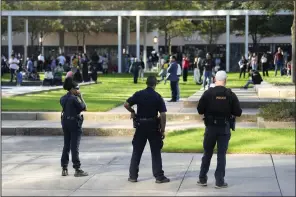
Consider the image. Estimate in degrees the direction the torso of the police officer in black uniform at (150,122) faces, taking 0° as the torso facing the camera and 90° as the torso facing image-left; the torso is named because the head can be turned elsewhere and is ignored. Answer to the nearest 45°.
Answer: approximately 180°

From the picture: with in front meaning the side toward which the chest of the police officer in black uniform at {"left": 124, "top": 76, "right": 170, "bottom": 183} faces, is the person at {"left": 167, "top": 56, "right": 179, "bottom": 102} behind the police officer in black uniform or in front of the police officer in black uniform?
in front

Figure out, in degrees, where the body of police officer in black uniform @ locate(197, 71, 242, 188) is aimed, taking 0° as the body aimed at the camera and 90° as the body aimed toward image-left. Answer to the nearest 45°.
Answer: approximately 180°

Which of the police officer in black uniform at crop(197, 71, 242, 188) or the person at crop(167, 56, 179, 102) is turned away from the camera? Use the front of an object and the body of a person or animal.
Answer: the police officer in black uniform

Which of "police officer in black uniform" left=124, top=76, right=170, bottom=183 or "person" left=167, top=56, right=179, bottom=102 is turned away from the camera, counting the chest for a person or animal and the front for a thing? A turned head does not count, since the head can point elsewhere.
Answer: the police officer in black uniform

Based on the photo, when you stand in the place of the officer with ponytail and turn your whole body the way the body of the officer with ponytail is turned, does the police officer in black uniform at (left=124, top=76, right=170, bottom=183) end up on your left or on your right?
on your right

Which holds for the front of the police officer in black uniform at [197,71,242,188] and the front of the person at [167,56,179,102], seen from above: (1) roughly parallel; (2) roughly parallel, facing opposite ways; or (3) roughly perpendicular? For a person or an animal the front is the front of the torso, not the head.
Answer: roughly perpendicular

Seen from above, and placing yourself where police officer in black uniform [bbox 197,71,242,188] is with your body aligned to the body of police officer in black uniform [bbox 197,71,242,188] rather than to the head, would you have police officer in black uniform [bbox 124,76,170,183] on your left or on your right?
on your left

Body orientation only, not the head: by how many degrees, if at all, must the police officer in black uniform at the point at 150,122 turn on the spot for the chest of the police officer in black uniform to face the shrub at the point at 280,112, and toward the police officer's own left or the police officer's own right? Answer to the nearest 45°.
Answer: approximately 45° to the police officer's own right

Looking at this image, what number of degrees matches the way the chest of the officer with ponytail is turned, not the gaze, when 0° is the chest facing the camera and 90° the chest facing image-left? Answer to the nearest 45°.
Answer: approximately 225°
